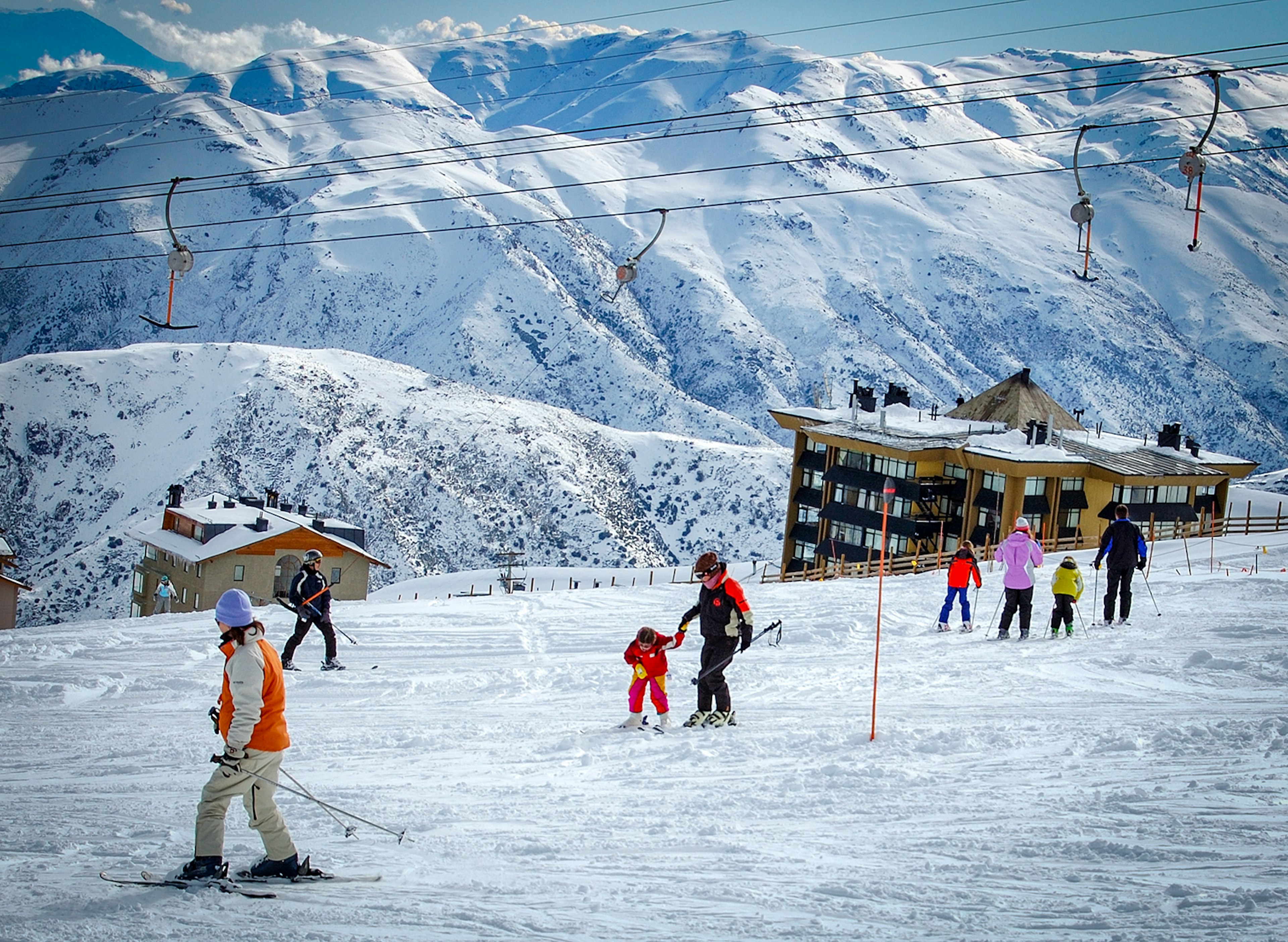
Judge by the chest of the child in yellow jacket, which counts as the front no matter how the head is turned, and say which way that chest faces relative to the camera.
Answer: away from the camera

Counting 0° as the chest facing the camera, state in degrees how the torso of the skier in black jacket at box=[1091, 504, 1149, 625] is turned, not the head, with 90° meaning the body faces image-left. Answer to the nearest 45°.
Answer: approximately 180°

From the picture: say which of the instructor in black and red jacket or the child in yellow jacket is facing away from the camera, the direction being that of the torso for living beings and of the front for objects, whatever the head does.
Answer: the child in yellow jacket

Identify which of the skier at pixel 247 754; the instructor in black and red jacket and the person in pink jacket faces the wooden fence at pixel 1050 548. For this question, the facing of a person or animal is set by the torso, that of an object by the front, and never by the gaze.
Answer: the person in pink jacket

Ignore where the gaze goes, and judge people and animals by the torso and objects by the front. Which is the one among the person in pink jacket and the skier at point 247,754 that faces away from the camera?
the person in pink jacket

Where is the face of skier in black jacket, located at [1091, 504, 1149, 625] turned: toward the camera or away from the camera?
away from the camera

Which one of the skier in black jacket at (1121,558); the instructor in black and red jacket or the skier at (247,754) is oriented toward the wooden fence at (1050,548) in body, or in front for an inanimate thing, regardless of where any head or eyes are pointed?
the skier in black jacket

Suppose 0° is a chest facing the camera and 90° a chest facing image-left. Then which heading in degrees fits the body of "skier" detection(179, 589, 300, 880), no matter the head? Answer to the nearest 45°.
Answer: approximately 90°

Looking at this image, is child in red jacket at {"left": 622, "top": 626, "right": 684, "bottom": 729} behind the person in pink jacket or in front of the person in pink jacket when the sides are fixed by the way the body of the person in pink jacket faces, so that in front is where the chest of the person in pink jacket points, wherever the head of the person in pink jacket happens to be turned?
behind

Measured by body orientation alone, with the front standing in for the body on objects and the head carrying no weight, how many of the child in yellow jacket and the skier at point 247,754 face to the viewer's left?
1

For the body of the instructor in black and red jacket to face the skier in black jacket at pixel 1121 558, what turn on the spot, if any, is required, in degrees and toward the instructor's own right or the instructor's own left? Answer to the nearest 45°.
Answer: approximately 180°
